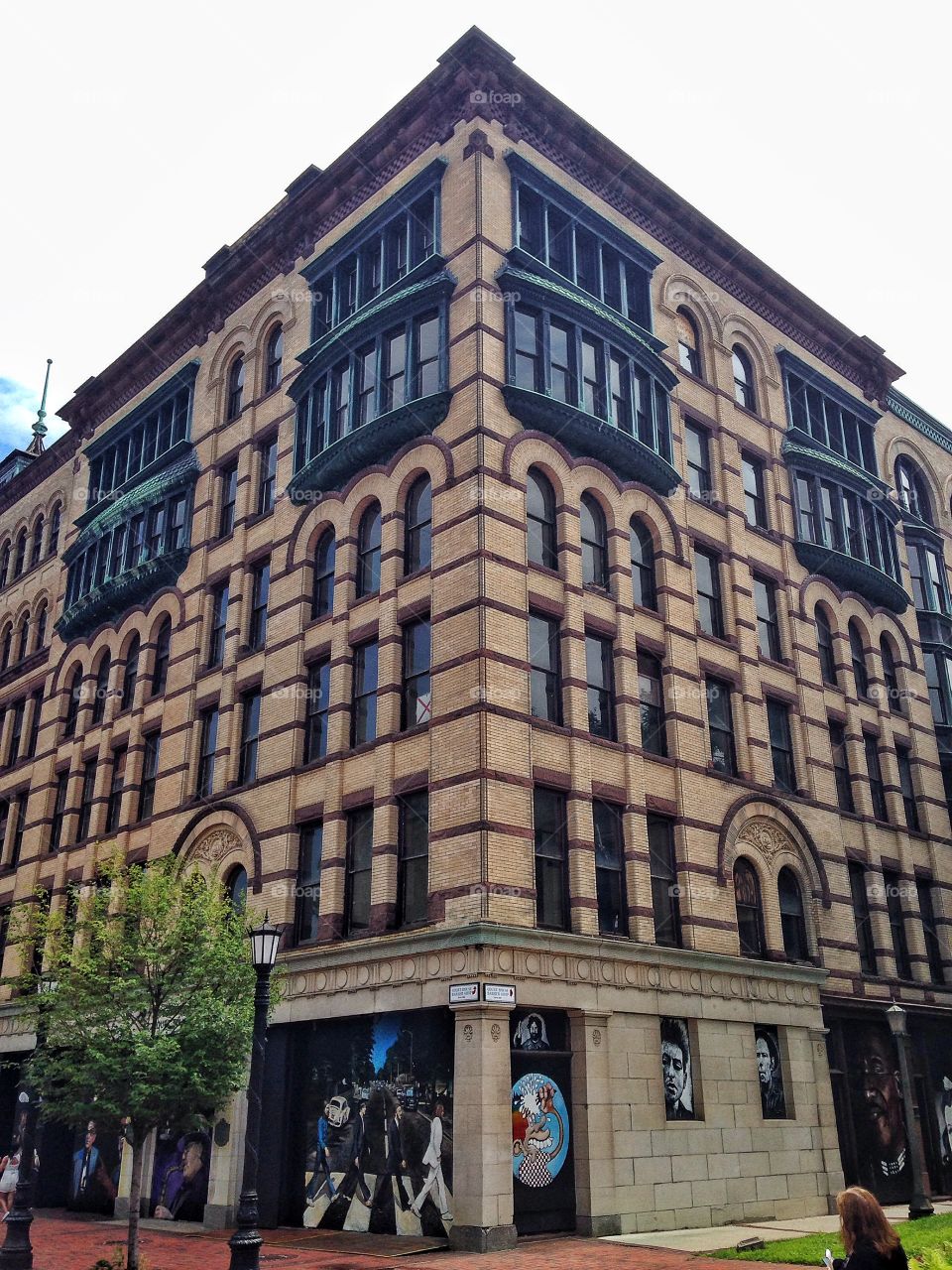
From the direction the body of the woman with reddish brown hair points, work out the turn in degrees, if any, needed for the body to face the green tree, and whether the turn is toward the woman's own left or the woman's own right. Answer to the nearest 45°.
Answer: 0° — they already face it

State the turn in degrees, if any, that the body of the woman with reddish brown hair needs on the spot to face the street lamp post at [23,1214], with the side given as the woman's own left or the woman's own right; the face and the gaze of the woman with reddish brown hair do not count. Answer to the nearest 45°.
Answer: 0° — they already face it

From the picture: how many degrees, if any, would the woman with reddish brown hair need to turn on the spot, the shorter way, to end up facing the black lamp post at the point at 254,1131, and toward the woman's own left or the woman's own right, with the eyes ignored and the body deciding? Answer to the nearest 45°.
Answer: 0° — they already face it

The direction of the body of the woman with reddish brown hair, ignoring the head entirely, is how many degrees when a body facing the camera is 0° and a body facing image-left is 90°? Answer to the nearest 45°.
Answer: approximately 135°

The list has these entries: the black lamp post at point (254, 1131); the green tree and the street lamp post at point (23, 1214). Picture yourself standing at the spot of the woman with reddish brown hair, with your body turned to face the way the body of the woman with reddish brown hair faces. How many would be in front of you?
3

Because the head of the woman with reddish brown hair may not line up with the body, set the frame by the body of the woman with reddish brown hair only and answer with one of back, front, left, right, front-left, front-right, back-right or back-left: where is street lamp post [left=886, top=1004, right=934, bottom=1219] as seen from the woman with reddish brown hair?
front-right
